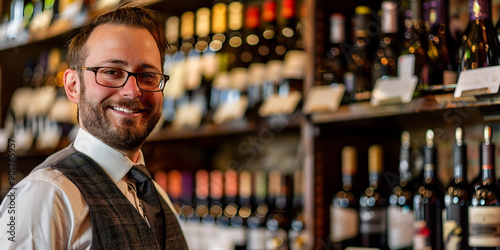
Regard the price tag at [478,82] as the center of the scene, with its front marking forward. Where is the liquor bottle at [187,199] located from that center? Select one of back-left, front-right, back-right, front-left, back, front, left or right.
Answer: back-right

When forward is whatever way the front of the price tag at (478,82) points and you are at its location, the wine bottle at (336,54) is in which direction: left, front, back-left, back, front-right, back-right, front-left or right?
back-right

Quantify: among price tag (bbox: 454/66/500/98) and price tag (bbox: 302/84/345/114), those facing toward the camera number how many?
2

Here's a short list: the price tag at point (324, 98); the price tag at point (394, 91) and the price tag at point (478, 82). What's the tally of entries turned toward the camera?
3

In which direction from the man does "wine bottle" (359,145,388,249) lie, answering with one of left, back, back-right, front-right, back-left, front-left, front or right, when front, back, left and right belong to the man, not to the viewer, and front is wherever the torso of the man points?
left

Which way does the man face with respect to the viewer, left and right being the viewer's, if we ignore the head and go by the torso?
facing the viewer and to the right of the viewer

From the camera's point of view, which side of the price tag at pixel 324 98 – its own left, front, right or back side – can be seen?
front

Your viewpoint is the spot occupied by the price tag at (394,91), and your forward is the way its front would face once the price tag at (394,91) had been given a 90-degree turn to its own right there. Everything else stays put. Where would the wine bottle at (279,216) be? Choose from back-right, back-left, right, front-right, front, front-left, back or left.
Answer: front-right

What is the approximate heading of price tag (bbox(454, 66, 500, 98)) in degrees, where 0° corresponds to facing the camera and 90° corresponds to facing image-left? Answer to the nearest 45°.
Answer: approximately 0°

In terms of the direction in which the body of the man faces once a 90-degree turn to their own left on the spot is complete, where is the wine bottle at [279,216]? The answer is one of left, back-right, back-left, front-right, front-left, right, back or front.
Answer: front
